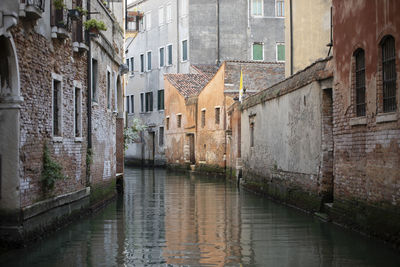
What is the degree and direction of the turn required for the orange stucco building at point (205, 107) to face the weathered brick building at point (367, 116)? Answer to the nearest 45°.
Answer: approximately 45° to its left

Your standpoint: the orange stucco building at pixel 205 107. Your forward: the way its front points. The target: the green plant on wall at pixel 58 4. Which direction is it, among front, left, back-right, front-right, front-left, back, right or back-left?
front-left

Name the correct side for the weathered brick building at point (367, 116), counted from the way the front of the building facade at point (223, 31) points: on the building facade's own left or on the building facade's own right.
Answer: on the building facade's own left

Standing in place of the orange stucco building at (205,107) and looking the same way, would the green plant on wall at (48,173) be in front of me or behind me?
in front

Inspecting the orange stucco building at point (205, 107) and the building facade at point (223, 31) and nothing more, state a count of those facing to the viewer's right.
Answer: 0

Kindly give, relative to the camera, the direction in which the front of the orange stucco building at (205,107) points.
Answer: facing the viewer and to the left of the viewer

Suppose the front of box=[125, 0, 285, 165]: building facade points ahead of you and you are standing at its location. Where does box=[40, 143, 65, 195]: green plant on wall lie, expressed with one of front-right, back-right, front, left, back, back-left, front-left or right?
front-left

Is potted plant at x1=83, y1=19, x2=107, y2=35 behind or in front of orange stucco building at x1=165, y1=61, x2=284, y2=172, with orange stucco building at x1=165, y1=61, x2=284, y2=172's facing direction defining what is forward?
in front
